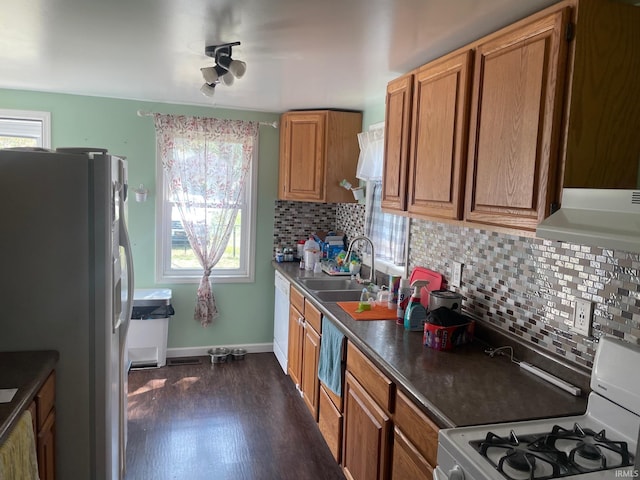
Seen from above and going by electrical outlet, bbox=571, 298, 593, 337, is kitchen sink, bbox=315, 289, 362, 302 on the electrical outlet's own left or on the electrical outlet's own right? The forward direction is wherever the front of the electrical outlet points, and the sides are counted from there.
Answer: on the electrical outlet's own right

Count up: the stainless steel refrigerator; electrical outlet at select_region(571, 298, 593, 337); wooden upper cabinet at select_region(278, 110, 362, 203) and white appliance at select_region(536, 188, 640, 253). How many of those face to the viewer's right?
1

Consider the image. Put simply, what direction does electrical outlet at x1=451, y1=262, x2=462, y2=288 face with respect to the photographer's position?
facing the viewer and to the left of the viewer

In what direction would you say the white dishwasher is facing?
to the viewer's left

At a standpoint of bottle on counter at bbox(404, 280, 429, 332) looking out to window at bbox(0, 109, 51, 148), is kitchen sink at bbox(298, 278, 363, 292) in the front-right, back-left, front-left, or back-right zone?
front-right

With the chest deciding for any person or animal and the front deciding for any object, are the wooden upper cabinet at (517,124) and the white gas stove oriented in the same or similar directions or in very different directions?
same or similar directions

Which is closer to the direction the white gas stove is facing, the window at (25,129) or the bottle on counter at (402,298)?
the window

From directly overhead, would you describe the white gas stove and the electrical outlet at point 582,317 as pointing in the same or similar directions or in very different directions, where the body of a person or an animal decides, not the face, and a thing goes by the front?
same or similar directions

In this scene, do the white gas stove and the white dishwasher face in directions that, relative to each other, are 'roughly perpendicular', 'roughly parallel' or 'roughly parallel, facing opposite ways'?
roughly parallel

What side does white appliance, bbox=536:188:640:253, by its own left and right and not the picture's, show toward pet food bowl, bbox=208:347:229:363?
right

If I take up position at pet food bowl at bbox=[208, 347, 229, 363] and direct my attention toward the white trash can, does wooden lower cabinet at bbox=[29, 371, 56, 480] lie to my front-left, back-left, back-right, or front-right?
front-left

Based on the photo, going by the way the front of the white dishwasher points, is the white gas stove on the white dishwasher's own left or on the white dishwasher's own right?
on the white dishwasher's own left

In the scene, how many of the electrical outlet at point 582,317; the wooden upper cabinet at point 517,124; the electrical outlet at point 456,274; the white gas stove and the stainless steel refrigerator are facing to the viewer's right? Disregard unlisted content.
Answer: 1

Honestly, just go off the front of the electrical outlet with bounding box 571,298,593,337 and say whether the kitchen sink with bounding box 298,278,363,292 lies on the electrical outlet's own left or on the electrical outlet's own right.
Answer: on the electrical outlet's own right

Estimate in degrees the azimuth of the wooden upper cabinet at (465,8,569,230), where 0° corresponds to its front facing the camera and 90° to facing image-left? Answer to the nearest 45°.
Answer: approximately 45°

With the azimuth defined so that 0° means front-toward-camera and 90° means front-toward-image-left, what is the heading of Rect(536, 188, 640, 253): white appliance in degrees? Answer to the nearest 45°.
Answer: approximately 45°

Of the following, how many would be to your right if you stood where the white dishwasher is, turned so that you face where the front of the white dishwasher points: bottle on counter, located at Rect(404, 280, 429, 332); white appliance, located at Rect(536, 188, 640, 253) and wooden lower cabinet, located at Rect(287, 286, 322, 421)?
0
